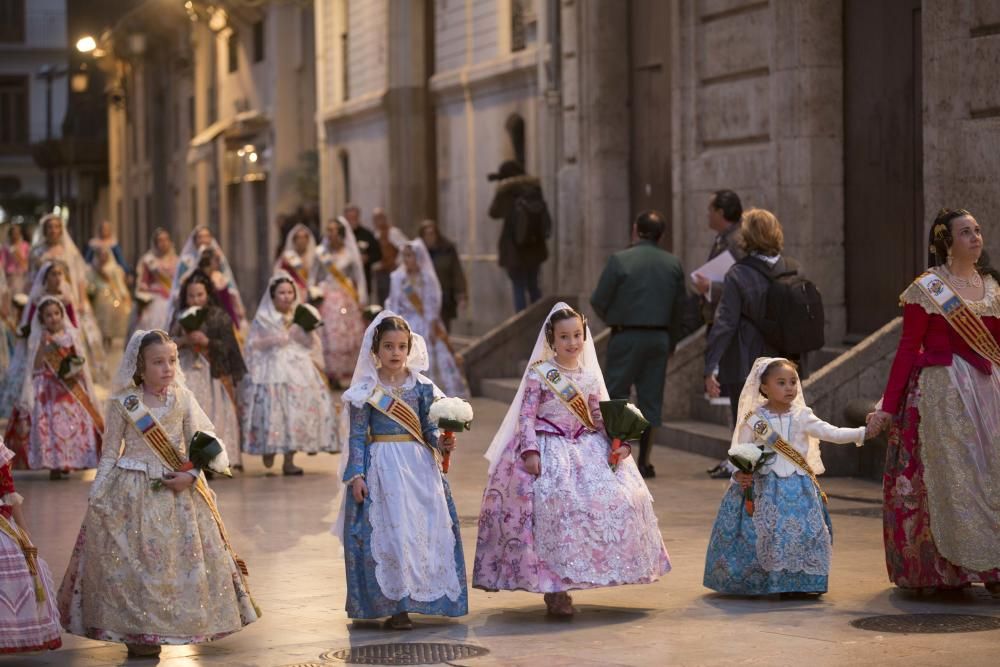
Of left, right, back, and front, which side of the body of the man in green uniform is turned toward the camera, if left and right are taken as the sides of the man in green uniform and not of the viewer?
back

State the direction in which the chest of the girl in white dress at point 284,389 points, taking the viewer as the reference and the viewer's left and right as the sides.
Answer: facing the viewer and to the right of the viewer

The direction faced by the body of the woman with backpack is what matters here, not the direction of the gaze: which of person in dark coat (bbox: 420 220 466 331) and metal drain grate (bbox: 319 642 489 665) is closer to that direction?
the person in dark coat

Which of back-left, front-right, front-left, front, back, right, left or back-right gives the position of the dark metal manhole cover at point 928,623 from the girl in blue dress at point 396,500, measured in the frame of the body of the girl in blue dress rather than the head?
left

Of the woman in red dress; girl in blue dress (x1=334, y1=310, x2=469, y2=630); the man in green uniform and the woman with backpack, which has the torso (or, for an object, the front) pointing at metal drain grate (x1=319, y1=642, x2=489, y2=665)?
the girl in blue dress

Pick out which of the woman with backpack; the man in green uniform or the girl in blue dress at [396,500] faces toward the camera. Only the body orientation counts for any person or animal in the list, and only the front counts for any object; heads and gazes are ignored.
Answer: the girl in blue dress
